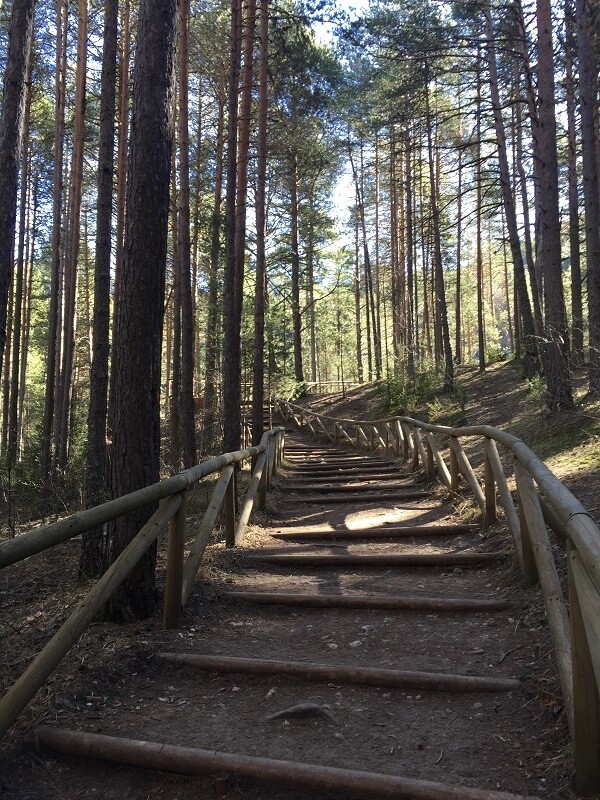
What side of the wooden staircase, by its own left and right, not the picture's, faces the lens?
front

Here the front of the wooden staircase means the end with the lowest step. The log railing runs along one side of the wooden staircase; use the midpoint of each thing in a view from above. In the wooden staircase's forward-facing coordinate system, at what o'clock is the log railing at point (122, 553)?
The log railing is roughly at 3 o'clock from the wooden staircase.
